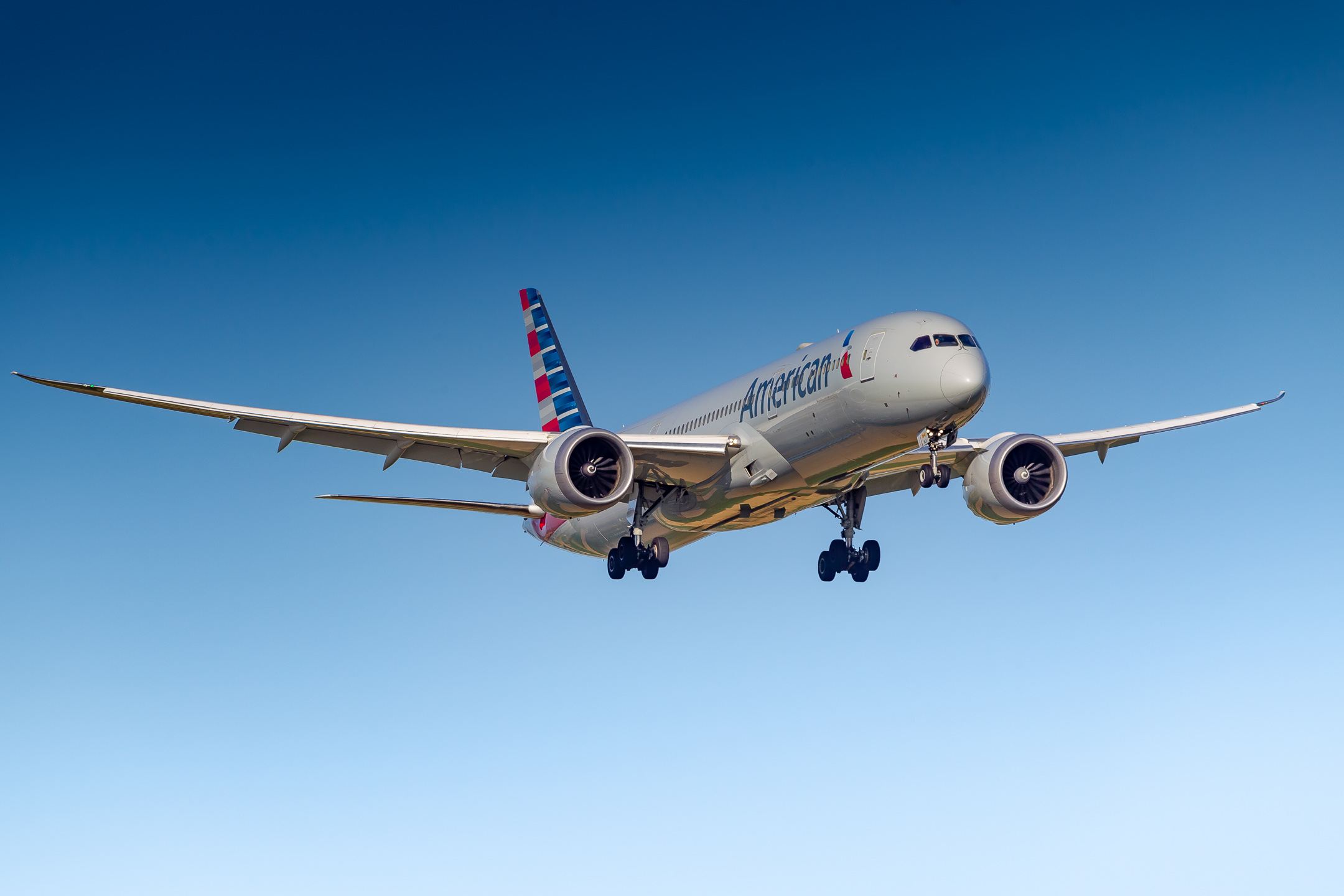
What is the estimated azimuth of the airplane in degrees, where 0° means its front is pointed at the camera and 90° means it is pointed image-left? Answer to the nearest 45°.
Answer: approximately 315°
